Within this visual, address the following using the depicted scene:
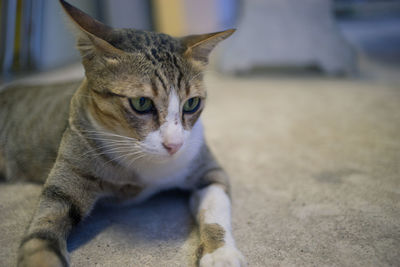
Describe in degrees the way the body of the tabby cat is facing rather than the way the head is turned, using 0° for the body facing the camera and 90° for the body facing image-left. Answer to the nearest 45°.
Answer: approximately 315°
